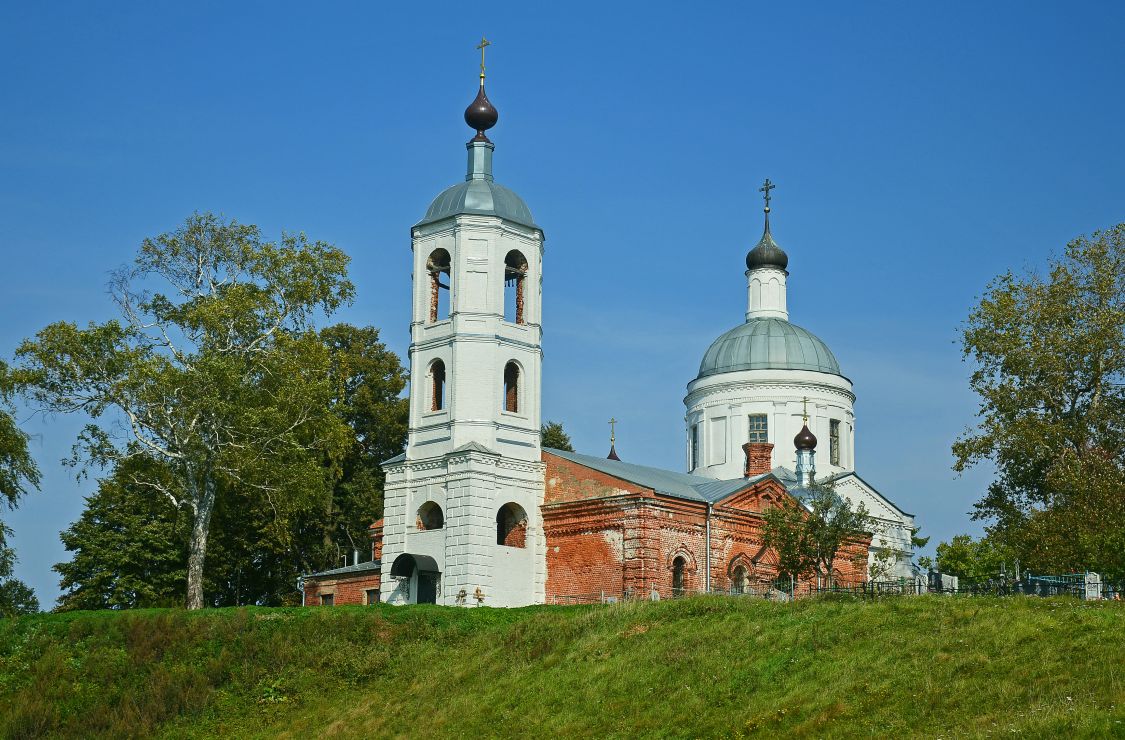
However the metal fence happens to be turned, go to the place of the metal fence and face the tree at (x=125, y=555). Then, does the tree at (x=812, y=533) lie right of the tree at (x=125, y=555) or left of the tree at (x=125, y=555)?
right

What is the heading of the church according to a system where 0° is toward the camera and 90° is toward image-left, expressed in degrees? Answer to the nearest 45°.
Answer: approximately 45°

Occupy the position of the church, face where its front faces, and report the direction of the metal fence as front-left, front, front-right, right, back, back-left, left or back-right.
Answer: left

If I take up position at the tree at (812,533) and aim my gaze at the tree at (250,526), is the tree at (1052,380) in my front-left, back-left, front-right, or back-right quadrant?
back-right

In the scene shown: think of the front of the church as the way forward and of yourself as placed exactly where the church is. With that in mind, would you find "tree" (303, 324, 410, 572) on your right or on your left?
on your right

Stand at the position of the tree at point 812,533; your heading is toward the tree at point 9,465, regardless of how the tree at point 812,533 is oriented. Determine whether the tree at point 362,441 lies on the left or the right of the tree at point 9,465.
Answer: right

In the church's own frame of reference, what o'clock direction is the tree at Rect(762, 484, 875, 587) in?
The tree is roughly at 8 o'clock from the church.

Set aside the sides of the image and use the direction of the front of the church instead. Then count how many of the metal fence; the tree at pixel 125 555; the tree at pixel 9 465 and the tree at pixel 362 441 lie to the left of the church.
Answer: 1

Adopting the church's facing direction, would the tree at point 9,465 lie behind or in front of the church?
in front
